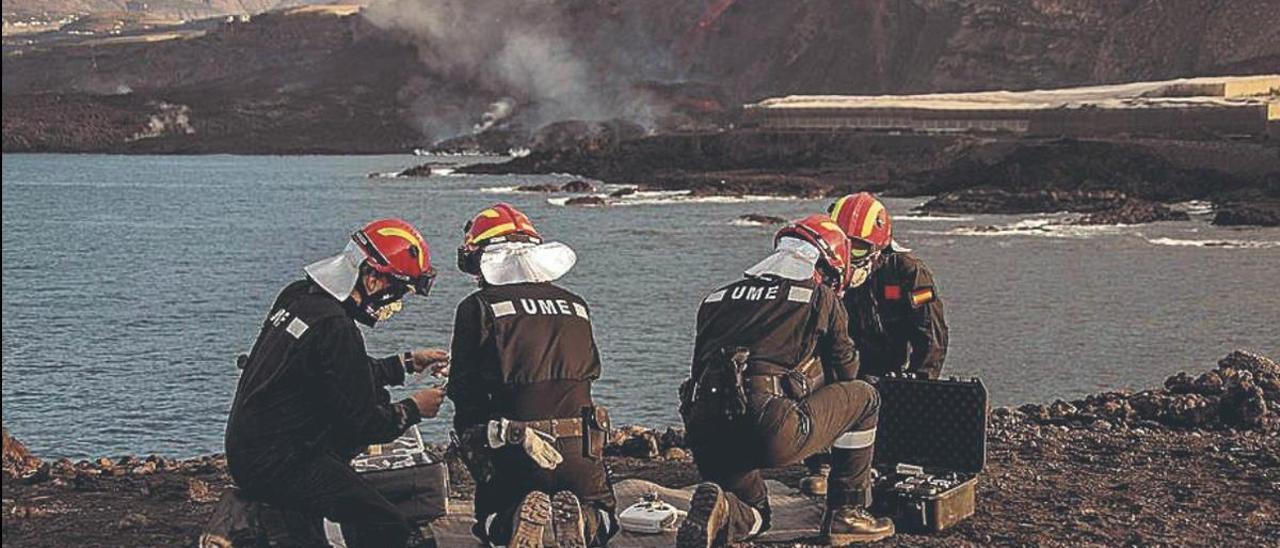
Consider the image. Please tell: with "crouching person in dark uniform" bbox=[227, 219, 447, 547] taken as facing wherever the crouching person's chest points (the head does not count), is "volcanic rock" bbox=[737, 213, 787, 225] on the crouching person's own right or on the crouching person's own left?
on the crouching person's own left

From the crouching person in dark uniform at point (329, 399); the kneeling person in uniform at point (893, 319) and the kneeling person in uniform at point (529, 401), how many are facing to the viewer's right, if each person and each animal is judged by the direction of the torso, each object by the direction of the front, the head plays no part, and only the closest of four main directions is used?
1

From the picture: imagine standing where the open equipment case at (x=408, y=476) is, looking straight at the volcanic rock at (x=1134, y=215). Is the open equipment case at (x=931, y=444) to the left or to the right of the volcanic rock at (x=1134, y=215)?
right

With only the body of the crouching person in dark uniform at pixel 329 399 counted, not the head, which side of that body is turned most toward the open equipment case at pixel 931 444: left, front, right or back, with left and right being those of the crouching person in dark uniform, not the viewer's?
front

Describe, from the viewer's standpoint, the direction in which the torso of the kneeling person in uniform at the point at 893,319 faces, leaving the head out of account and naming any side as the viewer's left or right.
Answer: facing the viewer and to the left of the viewer

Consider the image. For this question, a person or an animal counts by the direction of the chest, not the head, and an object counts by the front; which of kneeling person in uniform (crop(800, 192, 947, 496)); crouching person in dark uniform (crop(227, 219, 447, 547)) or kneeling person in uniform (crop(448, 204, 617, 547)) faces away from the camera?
kneeling person in uniform (crop(448, 204, 617, 547))

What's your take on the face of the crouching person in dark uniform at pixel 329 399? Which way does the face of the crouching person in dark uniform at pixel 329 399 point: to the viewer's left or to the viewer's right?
to the viewer's right

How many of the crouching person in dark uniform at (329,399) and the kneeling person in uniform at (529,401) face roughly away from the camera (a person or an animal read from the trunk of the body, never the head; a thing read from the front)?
1

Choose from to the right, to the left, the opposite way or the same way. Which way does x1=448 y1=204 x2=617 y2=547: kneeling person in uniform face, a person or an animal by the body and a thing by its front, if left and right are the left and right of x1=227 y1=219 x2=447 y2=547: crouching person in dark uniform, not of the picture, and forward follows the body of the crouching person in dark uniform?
to the left

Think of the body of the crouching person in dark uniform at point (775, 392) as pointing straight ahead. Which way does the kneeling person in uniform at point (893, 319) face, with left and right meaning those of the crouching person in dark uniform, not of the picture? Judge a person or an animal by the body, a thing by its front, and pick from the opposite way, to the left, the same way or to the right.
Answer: the opposite way

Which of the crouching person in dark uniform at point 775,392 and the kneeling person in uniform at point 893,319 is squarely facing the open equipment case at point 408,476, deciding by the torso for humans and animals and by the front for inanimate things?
the kneeling person in uniform

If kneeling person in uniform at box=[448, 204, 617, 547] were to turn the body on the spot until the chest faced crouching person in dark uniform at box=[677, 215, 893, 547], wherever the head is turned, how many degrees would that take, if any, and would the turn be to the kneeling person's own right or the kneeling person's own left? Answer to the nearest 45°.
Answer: approximately 90° to the kneeling person's own right

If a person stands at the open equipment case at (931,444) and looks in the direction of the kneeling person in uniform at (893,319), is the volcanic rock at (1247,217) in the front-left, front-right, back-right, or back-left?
front-right

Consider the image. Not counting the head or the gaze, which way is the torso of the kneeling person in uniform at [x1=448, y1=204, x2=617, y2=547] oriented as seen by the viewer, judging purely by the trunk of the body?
away from the camera

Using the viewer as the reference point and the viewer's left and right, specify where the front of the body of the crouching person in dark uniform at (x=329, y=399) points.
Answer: facing to the right of the viewer
